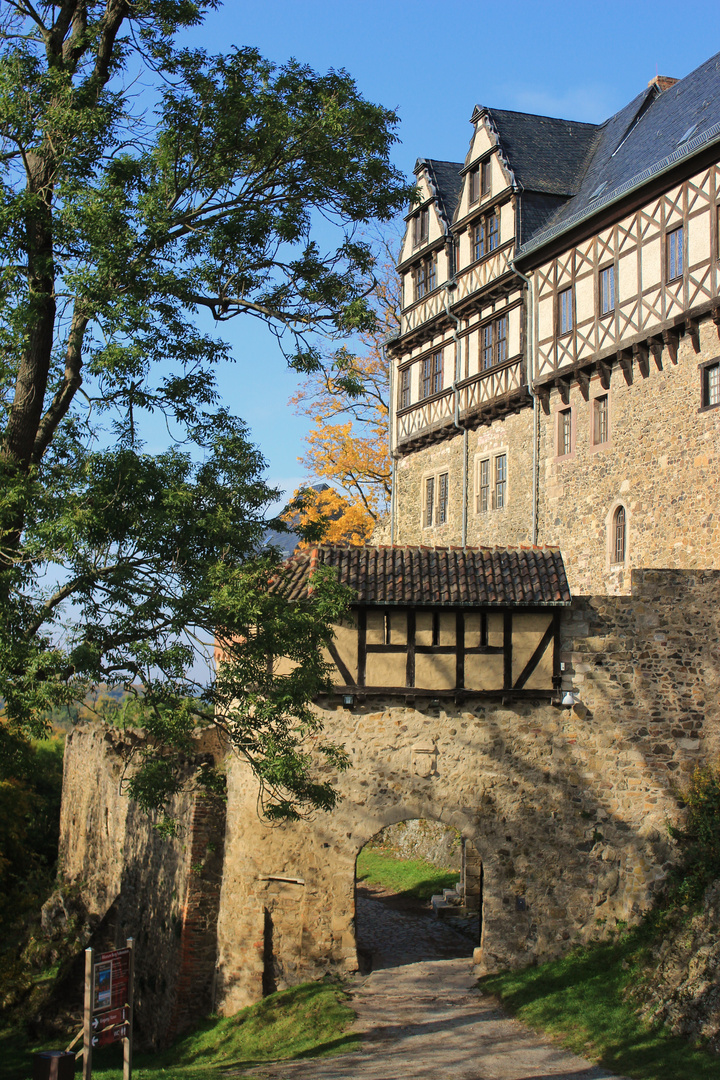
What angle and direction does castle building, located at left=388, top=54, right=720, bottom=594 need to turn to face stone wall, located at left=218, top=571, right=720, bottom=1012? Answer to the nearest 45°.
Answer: approximately 45° to its left

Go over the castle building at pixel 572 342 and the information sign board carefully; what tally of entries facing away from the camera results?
0

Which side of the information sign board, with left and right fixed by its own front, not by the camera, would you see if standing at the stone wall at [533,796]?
left

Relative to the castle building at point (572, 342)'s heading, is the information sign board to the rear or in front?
in front

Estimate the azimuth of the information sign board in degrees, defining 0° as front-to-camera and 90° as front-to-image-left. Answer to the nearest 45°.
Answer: approximately 315°

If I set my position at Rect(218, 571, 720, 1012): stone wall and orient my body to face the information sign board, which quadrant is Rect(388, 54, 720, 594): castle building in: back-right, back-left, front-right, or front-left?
back-right

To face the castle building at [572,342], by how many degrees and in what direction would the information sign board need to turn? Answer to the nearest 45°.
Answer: approximately 90° to its left

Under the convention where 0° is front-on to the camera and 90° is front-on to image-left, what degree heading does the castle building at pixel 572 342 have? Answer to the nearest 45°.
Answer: approximately 45°
